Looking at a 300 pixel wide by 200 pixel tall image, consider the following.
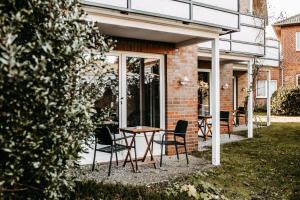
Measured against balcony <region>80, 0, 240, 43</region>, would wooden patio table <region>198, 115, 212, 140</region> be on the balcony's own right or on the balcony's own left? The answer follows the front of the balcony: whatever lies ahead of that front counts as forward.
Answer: on the balcony's own left

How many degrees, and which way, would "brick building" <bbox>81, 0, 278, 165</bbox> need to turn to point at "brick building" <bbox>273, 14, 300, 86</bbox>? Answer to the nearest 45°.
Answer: approximately 90° to its left

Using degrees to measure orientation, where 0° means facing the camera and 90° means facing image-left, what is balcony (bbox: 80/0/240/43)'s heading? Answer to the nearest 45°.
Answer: approximately 315°

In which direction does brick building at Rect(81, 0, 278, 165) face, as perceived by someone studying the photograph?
facing the viewer and to the right of the viewer

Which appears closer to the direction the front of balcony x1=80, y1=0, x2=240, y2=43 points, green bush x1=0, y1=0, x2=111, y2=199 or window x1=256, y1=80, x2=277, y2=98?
the green bush

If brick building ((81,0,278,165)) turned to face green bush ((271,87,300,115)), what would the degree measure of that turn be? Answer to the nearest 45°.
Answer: approximately 90° to its left

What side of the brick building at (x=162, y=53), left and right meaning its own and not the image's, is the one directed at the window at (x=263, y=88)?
left

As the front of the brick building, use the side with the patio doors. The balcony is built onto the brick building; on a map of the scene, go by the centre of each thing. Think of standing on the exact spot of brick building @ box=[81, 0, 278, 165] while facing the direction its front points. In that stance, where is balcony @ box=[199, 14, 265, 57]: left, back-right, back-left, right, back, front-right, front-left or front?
left
